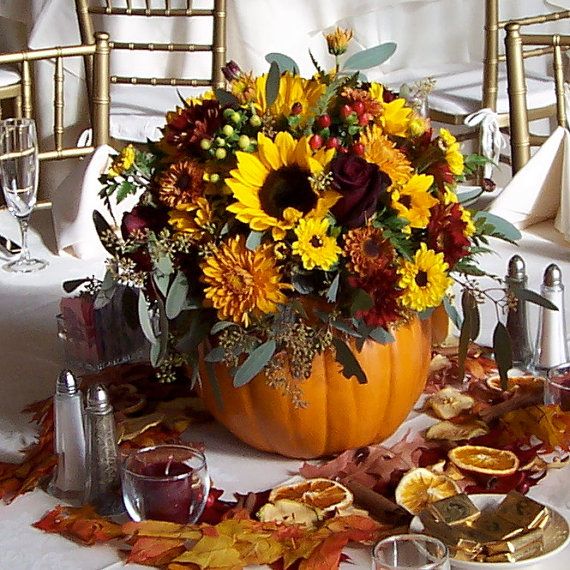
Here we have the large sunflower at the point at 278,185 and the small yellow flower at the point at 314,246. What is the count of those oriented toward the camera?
2

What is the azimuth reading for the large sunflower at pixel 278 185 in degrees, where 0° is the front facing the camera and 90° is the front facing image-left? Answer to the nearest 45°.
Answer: approximately 0°

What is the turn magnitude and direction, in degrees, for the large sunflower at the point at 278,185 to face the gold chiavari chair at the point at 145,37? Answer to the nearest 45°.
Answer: approximately 180°
